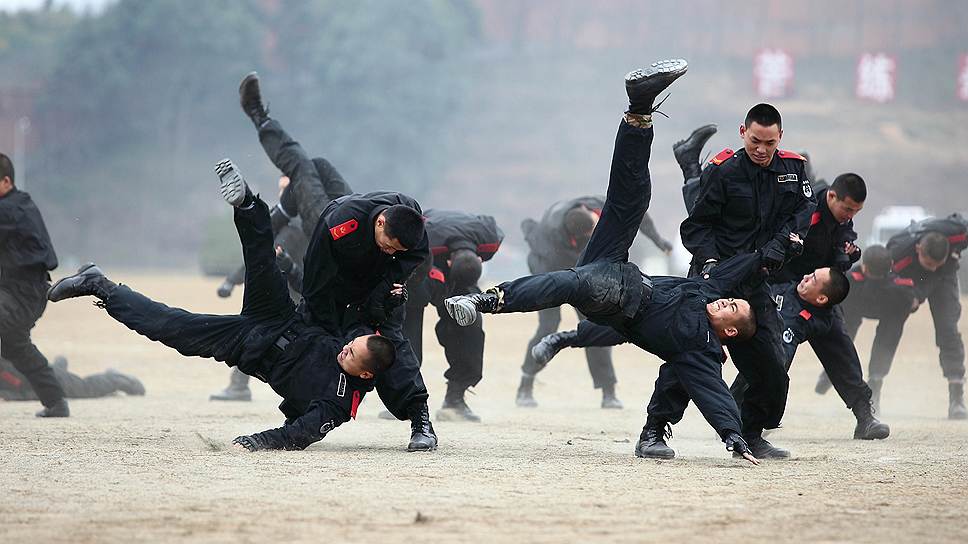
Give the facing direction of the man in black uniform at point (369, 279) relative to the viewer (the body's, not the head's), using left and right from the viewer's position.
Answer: facing the viewer and to the right of the viewer

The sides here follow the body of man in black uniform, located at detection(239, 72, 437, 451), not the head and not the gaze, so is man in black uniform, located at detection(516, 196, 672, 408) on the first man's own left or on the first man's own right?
on the first man's own left

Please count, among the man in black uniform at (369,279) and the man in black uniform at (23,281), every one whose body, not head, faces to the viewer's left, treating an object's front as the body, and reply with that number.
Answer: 1

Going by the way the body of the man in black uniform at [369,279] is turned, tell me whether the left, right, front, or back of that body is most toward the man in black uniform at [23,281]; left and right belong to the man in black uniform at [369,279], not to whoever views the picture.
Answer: back

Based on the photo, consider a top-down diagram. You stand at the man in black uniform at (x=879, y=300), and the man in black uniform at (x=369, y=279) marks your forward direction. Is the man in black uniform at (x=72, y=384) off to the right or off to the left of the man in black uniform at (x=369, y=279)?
right
